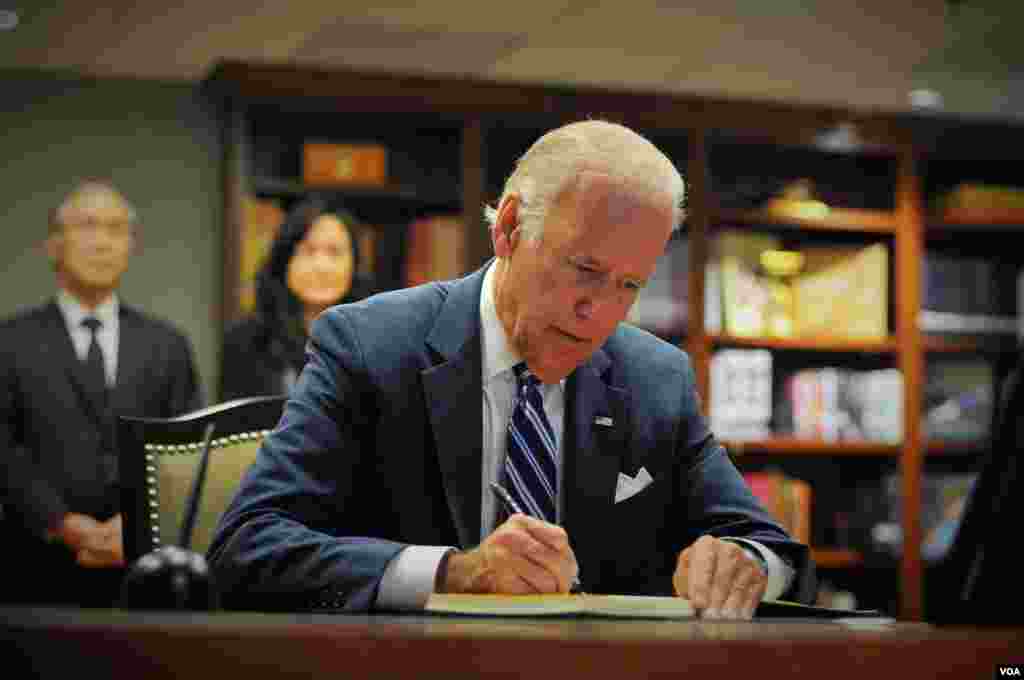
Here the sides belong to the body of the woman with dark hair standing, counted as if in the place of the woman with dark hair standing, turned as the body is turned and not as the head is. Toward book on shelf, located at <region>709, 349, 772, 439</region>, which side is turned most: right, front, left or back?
left

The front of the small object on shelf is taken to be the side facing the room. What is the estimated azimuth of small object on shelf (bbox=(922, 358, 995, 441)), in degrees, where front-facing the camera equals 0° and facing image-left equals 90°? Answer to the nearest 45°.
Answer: approximately 0°

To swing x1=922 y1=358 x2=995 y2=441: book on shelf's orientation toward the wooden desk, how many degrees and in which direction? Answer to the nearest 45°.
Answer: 0° — it already faces it

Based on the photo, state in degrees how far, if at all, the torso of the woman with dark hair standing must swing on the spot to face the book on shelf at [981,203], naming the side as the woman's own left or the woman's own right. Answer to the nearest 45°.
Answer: approximately 90° to the woman's own left

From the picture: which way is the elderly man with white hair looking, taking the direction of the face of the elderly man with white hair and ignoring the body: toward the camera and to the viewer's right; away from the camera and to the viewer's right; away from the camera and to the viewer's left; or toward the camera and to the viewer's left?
toward the camera and to the viewer's right

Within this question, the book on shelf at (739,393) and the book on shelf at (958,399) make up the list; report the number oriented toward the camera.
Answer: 2
